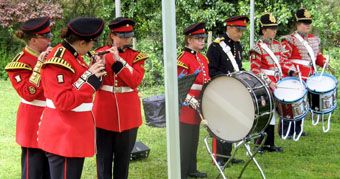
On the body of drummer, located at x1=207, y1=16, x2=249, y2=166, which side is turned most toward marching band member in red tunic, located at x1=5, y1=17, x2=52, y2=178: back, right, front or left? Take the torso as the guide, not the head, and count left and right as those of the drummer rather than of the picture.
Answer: right

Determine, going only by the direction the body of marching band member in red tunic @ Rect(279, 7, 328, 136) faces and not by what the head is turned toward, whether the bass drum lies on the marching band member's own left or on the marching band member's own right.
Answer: on the marching band member's own right

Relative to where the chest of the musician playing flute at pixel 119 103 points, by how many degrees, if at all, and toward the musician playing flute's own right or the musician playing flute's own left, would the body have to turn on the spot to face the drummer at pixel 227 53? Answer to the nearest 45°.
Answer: approximately 135° to the musician playing flute's own left

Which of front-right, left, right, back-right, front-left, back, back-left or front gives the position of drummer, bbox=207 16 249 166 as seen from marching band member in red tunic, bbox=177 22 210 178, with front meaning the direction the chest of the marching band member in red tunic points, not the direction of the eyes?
left

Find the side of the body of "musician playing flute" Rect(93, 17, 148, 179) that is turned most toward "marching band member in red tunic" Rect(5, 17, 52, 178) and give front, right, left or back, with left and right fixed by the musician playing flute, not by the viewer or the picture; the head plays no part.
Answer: right

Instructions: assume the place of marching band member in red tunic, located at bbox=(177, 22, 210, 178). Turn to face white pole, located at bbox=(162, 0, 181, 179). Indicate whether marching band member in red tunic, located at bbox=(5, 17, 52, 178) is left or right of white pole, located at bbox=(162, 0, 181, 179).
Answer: right

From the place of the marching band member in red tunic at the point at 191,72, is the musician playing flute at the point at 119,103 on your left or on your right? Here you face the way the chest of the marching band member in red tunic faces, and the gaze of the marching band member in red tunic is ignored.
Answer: on your right

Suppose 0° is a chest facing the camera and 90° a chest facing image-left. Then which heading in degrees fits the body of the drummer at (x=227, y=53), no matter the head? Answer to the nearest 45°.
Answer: approximately 315°

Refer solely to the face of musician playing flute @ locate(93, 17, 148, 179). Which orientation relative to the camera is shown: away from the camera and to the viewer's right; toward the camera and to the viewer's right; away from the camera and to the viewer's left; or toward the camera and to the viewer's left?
toward the camera and to the viewer's left
